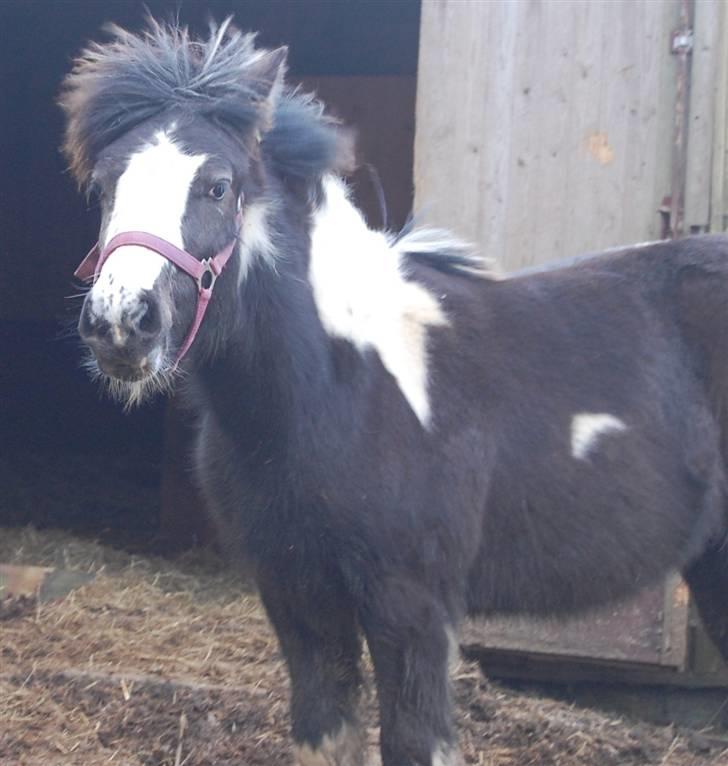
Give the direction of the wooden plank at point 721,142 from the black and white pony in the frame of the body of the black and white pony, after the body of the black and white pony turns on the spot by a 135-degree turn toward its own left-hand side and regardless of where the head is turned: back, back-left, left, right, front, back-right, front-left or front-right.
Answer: front-left

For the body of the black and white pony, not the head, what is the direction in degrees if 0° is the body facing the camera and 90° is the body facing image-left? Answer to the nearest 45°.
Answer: approximately 45°

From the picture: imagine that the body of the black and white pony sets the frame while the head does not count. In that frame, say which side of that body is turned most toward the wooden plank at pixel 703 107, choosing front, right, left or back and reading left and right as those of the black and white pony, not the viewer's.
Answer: back

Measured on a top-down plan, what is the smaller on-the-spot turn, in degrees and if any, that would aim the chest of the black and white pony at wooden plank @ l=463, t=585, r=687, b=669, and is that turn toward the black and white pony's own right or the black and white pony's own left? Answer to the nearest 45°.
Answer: approximately 180°
